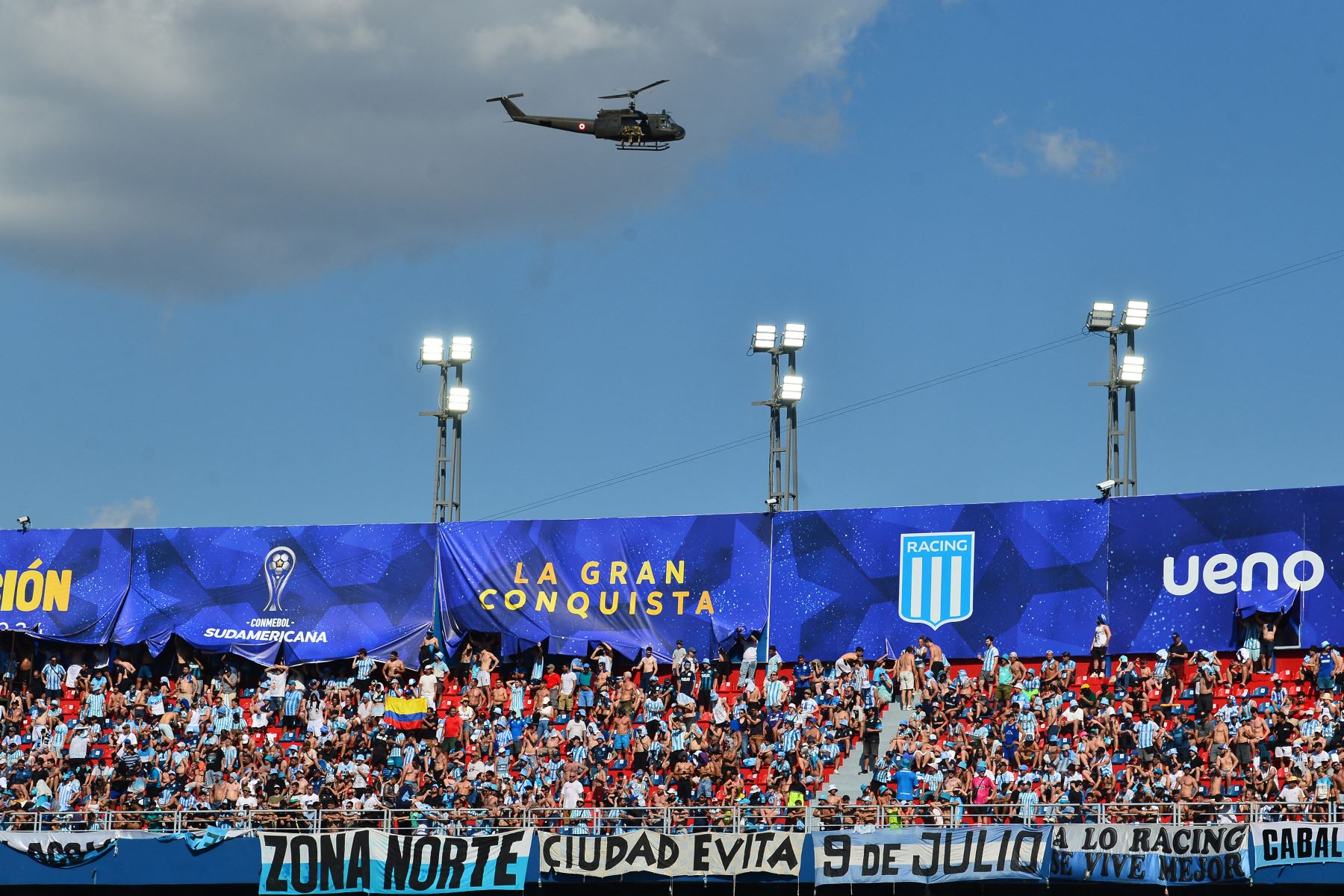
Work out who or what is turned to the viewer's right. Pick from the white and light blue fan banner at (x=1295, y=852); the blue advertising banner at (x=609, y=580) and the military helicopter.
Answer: the military helicopter

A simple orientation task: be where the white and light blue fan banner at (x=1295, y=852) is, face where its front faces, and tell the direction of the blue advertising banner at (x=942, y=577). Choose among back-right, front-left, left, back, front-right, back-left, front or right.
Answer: back-right

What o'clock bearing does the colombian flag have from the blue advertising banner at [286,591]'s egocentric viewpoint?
The colombian flag is roughly at 11 o'clock from the blue advertising banner.

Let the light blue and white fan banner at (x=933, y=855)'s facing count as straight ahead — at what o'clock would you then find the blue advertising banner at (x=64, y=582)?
the blue advertising banner at (x=64, y=582) is roughly at 4 o'clock from the light blue and white fan banner at (x=933, y=855).

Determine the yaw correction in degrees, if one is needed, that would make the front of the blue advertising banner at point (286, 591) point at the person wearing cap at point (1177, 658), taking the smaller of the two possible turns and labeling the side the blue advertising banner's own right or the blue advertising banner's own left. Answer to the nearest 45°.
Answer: approximately 45° to the blue advertising banner's own left

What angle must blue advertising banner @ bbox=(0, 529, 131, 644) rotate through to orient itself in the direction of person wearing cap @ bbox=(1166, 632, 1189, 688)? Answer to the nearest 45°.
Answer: approximately 45° to its left

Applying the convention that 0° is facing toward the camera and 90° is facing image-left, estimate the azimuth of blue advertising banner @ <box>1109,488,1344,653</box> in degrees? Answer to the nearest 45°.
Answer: approximately 0°

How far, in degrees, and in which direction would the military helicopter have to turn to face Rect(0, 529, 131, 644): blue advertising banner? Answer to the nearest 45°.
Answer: approximately 180°

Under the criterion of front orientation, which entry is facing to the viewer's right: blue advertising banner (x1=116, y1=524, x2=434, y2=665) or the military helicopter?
the military helicopter

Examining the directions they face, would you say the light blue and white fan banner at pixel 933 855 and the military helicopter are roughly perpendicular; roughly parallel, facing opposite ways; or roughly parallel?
roughly perpendicular
